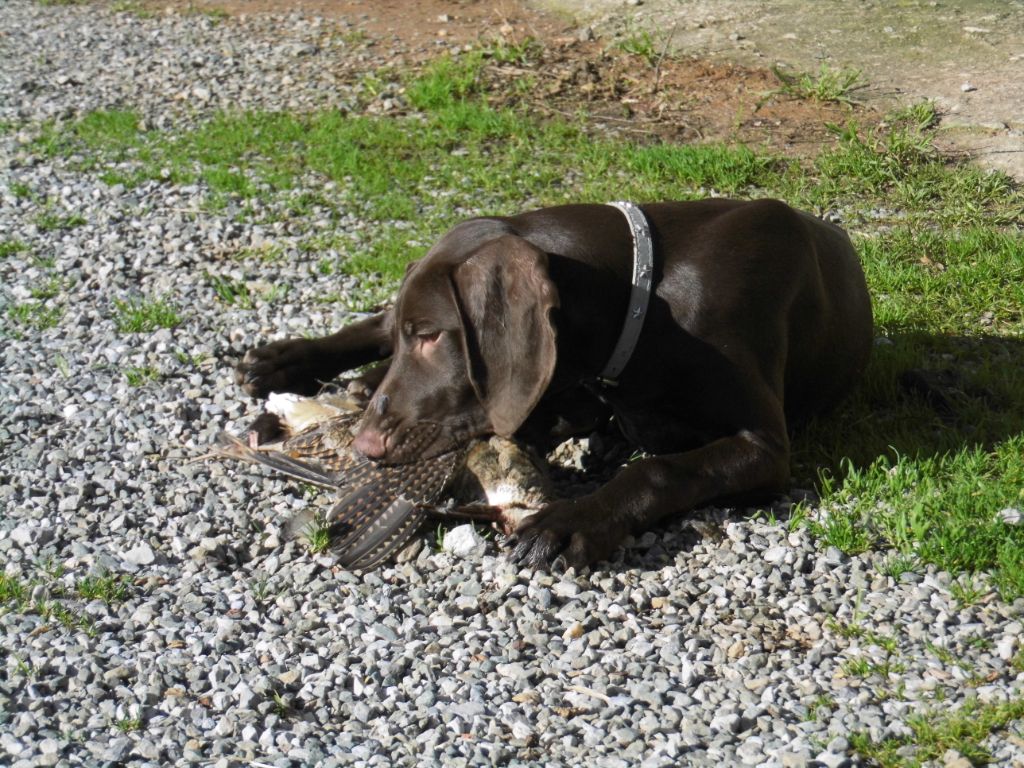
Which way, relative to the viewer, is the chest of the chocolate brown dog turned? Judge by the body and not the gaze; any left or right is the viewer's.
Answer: facing the viewer and to the left of the viewer

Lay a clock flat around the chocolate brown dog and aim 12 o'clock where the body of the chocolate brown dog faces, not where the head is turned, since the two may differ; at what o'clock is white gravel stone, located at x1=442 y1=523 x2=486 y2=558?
The white gravel stone is roughly at 12 o'clock from the chocolate brown dog.

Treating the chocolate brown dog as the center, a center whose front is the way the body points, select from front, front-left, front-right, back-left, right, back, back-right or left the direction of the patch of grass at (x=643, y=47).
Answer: back-right

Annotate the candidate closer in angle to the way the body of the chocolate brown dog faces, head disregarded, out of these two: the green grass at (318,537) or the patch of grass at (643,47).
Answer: the green grass

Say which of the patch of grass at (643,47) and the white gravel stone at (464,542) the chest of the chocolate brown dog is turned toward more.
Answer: the white gravel stone

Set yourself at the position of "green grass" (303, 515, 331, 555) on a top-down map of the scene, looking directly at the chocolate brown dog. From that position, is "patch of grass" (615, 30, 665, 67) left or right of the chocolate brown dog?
left

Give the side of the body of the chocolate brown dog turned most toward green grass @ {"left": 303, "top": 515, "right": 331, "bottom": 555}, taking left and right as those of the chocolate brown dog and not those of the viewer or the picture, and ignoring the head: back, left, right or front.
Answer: front
